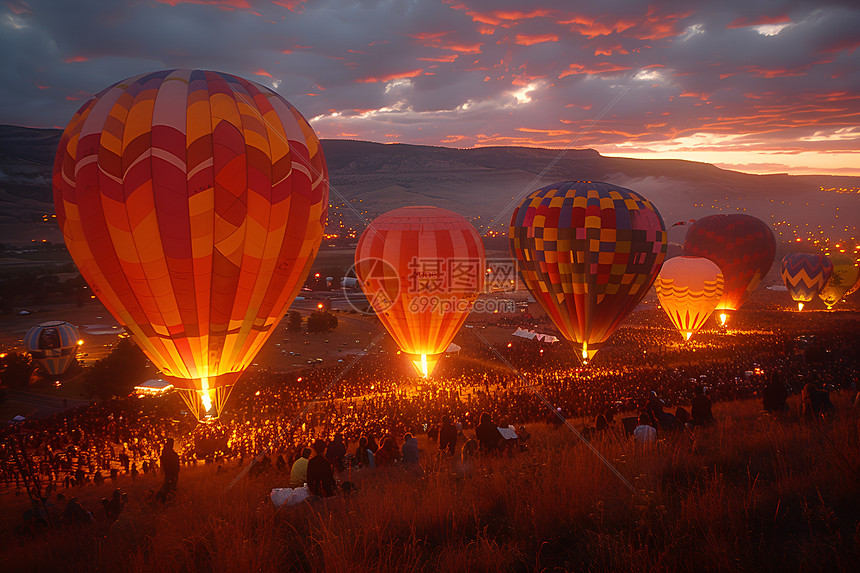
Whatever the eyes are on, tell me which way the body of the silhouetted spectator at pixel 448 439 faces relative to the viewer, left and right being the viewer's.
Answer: facing away from the viewer

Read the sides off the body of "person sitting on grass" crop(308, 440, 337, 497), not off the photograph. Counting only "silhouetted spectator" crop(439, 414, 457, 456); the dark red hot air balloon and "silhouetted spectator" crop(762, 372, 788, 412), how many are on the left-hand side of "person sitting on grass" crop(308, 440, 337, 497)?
0

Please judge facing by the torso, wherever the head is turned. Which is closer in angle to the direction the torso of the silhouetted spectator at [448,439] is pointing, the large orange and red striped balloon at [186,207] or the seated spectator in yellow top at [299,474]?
the large orange and red striped balloon

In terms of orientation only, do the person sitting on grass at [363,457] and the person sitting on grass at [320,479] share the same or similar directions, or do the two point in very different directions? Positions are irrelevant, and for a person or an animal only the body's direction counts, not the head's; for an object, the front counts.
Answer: same or similar directions

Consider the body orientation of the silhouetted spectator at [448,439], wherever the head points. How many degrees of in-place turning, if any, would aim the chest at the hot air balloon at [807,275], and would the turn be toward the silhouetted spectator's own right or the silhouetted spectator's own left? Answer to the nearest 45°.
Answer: approximately 45° to the silhouetted spectator's own right

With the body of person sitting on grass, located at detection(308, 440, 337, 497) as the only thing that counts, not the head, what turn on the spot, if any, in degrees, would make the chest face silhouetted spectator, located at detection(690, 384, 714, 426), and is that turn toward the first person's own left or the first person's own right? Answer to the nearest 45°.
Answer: approximately 90° to the first person's own right

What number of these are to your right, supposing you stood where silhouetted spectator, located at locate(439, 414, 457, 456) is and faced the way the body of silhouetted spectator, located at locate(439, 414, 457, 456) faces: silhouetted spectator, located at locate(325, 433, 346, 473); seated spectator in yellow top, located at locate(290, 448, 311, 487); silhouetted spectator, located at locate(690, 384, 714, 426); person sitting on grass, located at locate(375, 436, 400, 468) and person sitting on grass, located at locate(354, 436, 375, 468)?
1

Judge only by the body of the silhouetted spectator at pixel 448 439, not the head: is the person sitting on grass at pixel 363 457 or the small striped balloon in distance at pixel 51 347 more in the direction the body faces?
the small striped balloon in distance

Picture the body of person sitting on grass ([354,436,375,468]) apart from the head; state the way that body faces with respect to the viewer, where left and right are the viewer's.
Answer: facing away from the viewer

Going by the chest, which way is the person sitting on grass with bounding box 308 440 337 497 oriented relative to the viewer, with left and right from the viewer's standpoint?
facing away from the viewer

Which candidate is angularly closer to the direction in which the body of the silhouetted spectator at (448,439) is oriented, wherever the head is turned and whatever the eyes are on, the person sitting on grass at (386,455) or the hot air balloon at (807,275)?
the hot air balloon

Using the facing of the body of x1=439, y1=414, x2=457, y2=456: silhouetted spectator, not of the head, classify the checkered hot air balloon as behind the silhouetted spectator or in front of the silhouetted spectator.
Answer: in front

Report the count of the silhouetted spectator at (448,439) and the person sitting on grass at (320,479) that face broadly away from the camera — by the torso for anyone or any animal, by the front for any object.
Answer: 2

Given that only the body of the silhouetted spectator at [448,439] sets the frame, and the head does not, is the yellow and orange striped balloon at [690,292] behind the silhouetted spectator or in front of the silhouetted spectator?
in front

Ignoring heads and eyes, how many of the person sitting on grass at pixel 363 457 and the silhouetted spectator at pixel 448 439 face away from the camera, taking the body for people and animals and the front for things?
2

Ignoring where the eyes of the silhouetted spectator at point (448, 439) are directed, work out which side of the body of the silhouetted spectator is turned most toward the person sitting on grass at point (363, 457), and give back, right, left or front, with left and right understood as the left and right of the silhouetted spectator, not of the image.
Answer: left

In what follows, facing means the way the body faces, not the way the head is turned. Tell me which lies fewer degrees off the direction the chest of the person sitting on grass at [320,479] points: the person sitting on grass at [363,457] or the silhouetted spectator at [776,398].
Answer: the person sitting on grass

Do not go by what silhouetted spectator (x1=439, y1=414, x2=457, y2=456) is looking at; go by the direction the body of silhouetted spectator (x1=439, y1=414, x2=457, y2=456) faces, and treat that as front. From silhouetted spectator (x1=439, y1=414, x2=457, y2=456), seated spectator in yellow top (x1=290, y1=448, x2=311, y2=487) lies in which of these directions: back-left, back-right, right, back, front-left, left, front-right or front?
back-left

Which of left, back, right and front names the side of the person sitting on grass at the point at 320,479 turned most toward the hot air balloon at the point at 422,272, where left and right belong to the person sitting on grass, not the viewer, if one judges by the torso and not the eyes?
front
